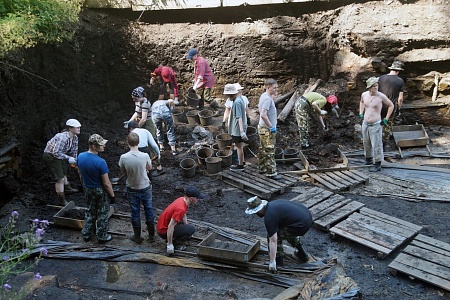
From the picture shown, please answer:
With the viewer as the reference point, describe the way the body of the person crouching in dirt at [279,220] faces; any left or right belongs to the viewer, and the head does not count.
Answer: facing to the left of the viewer

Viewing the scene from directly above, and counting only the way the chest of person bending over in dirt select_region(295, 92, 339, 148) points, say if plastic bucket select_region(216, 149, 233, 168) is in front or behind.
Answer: behind

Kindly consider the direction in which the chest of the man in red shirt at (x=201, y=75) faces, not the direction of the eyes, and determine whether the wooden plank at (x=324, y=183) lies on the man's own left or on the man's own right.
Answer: on the man's own left

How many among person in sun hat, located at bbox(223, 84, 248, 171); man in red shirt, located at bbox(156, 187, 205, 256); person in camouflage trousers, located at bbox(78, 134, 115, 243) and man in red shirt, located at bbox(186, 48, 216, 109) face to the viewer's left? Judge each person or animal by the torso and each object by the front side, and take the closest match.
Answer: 2

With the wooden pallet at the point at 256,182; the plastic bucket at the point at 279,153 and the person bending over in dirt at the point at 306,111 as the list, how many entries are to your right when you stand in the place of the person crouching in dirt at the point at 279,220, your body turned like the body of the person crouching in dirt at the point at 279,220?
3

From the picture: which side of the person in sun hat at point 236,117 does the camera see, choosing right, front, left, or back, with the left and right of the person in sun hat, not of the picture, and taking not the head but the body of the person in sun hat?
left

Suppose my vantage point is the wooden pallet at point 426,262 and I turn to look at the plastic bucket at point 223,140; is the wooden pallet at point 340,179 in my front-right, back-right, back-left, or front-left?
front-right

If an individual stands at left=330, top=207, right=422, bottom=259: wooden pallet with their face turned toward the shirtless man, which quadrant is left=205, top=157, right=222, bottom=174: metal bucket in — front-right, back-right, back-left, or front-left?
front-left

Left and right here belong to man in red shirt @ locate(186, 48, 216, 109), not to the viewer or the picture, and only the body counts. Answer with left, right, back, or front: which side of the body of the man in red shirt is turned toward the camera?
left

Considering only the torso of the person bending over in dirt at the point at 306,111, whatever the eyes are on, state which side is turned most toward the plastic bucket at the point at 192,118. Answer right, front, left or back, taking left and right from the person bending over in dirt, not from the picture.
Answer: back

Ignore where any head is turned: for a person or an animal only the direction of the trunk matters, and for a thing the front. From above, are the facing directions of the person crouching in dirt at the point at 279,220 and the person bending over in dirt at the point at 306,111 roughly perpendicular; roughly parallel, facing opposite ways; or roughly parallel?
roughly parallel, facing opposite ways

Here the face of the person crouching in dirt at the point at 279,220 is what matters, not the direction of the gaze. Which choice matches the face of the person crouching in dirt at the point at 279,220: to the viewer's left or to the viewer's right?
to the viewer's left

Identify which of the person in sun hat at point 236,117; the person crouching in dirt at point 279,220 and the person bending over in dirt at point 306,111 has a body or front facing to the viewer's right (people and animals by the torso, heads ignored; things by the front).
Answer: the person bending over in dirt at point 306,111

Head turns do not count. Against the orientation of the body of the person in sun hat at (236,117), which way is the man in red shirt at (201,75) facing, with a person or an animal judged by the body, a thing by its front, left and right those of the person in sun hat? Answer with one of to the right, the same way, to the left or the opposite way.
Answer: the same way

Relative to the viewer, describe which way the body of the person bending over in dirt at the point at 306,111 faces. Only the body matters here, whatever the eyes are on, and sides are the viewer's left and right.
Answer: facing to the right of the viewer

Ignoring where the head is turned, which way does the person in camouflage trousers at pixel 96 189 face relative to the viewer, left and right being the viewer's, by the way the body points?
facing away from the viewer and to the right of the viewer

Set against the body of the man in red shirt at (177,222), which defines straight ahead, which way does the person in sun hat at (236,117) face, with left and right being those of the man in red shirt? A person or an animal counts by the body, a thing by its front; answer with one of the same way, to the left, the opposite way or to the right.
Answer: the opposite way

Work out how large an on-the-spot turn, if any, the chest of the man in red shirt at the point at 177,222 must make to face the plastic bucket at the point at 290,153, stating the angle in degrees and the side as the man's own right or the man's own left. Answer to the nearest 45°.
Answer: approximately 45° to the man's own left

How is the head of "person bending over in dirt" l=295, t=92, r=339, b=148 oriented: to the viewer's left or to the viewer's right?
to the viewer's right
